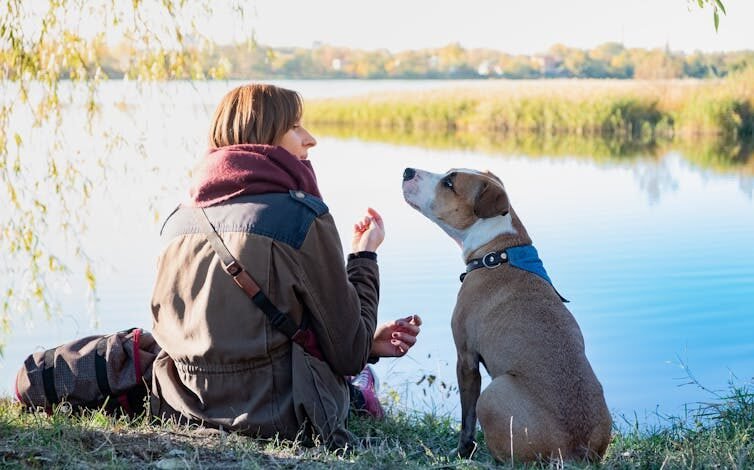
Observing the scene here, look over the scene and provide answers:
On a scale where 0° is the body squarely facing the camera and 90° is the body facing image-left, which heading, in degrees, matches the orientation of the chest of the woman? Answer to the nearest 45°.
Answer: approximately 225°

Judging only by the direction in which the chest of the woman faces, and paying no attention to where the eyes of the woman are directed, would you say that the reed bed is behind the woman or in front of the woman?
in front

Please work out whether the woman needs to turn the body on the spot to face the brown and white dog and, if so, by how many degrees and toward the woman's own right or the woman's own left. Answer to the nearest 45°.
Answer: approximately 45° to the woman's own right

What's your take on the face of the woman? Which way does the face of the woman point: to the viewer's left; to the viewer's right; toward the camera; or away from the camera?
to the viewer's right

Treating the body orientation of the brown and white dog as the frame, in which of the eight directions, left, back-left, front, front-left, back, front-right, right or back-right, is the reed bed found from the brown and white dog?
front-right

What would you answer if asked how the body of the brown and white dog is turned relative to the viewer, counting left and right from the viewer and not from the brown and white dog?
facing away from the viewer and to the left of the viewer

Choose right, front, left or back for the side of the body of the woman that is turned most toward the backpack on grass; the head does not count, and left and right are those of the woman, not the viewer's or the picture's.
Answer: left

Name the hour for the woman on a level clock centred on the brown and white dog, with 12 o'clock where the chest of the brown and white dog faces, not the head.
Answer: The woman is roughly at 10 o'clock from the brown and white dog.
